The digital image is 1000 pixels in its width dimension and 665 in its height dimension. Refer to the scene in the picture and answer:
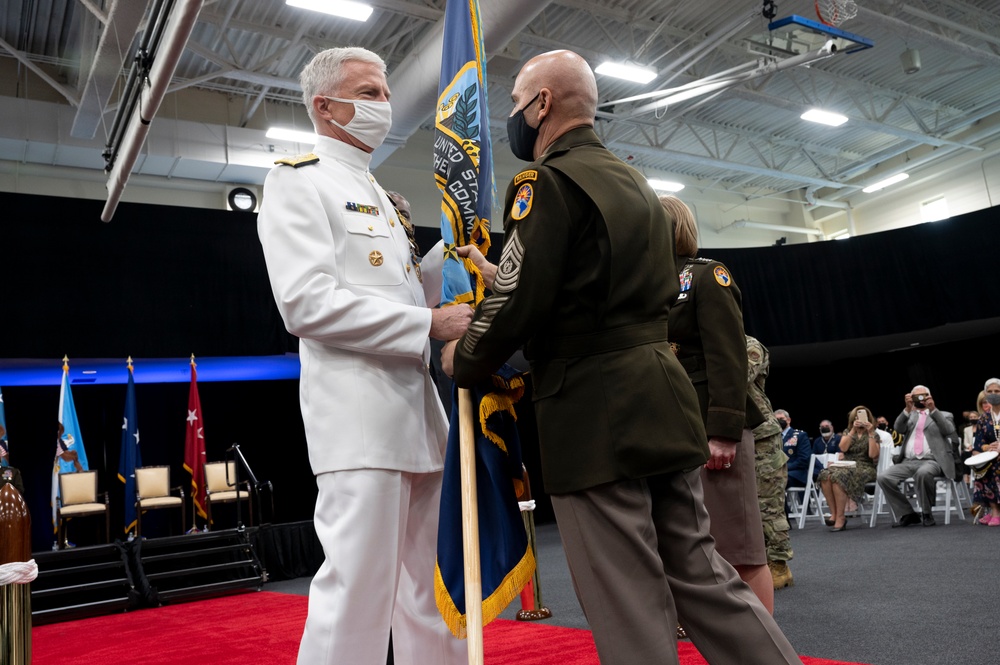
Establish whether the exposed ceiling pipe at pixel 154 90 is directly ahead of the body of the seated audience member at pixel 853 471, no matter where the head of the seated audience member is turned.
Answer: yes

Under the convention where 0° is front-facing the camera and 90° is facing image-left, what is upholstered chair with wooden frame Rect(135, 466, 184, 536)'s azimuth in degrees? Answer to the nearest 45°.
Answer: approximately 315°

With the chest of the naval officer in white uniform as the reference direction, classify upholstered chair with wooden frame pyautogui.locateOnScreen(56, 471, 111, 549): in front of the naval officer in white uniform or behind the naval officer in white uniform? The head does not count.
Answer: behind

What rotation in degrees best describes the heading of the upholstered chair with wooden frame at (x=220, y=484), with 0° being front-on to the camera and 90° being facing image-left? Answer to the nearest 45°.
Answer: approximately 315°

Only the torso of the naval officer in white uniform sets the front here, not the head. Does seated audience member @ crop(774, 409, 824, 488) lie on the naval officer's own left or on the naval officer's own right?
on the naval officer's own left

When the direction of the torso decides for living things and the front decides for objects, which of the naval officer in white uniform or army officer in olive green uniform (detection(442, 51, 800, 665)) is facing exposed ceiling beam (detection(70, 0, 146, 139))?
the army officer in olive green uniform

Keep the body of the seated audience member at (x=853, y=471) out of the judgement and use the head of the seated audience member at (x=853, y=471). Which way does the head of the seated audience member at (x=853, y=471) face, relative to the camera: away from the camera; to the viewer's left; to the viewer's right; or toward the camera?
toward the camera

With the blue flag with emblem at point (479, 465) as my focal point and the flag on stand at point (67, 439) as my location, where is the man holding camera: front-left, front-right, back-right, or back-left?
front-left

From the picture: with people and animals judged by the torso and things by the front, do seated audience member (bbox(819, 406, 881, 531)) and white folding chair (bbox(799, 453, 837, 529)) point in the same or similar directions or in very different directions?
same or similar directions

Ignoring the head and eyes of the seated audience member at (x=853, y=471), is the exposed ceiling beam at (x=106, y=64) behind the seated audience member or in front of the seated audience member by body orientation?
in front

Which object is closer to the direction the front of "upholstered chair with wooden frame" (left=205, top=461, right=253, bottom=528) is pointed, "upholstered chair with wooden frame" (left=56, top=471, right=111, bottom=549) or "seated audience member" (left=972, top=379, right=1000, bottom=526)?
the seated audience member

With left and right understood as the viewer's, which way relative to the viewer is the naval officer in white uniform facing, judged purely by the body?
facing the viewer and to the right of the viewer

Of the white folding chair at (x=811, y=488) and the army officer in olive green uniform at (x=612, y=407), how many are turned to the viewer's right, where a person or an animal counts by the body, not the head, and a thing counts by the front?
0

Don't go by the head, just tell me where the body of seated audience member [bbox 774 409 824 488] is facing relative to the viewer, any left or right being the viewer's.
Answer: facing the viewer and to the left of the viewer

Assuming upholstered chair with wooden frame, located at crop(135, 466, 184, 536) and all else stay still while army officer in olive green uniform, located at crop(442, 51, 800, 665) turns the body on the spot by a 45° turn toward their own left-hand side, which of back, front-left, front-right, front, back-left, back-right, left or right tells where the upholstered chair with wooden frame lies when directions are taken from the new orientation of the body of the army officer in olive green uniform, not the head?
front-right

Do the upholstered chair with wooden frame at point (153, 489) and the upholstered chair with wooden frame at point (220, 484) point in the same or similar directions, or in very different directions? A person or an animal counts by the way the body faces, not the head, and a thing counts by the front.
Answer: same or similar directions

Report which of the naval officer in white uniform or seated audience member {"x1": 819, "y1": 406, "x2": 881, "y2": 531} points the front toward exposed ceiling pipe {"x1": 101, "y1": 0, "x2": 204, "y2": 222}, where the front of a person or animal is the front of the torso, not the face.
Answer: the seated audience member

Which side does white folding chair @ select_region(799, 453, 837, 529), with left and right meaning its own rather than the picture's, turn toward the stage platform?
front

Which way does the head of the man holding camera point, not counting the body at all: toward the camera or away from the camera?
toward the camera

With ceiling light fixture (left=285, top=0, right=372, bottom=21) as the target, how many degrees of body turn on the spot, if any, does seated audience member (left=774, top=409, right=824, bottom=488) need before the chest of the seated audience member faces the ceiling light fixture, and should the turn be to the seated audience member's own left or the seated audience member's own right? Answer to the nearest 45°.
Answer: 0° — they already face it

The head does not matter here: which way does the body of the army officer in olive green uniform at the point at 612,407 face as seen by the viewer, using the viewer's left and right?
facing away from the viewer and to the left of the viewer

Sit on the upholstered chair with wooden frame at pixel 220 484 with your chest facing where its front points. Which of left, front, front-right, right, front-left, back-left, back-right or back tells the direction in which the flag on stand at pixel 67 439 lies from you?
back-right
